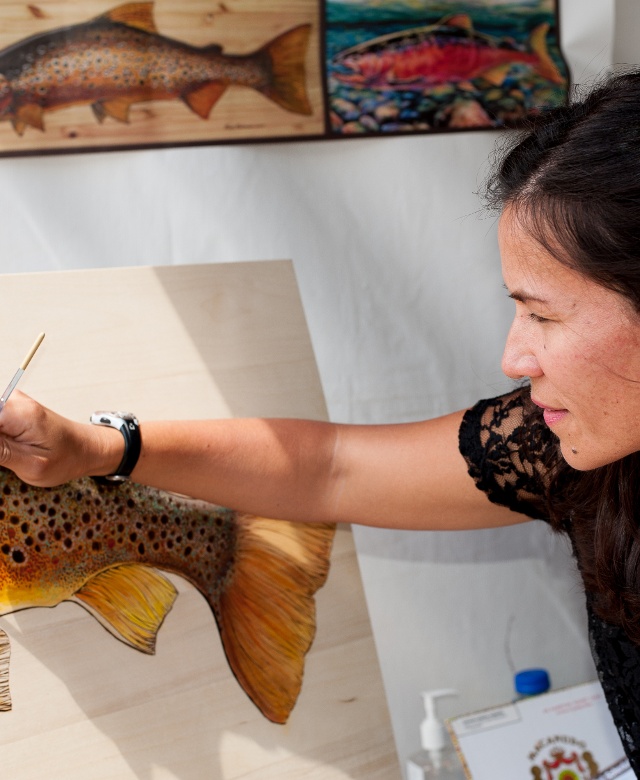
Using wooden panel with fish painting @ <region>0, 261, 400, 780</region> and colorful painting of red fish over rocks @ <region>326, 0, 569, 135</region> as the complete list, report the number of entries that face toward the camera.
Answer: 2

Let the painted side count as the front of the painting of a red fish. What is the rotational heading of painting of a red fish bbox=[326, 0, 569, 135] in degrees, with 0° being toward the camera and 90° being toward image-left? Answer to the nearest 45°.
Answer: approximately 0°

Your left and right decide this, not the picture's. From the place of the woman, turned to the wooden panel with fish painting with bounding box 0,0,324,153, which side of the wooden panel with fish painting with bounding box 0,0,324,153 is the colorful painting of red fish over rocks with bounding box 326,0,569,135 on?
right

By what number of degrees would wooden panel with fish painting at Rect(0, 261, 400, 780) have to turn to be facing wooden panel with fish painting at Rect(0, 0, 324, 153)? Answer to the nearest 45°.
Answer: approximately 180°

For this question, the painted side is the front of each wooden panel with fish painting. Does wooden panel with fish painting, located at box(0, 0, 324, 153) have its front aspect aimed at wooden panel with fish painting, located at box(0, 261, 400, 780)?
yes

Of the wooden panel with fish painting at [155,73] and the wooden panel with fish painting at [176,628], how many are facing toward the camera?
2

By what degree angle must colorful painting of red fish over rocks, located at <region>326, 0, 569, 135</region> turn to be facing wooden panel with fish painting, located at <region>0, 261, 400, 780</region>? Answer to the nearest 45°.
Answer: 0° — it already faces it

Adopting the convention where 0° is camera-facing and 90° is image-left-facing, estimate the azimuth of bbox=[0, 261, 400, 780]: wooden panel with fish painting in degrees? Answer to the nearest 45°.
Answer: approximately 0°

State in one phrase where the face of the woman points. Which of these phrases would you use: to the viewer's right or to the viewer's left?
to the viewer's left
